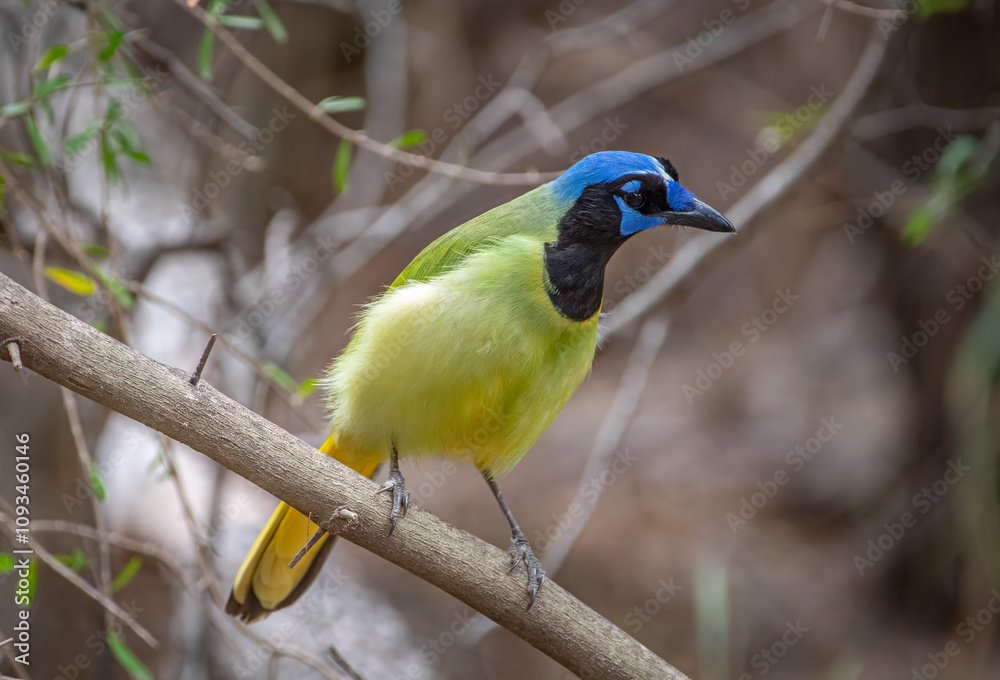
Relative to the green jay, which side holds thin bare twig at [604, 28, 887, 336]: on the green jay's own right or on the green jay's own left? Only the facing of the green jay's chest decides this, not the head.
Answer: on the green jay's own left

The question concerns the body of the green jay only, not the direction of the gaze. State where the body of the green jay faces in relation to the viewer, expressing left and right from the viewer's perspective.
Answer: facing the viewer and to the right of the viewer

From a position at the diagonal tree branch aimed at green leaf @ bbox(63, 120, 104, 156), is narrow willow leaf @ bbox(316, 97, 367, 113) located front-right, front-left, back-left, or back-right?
front-right

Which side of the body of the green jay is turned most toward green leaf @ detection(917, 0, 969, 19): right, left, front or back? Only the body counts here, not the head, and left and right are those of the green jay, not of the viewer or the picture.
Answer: left

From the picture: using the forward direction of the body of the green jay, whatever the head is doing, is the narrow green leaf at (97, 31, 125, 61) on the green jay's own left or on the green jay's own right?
on the green jay's own right

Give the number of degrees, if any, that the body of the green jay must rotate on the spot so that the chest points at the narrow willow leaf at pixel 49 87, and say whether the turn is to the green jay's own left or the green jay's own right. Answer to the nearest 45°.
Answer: approximately 135° to the green jay's own right

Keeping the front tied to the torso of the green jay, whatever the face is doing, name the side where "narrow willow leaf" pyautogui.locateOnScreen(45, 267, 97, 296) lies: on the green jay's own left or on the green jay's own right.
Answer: on the green jay's own right

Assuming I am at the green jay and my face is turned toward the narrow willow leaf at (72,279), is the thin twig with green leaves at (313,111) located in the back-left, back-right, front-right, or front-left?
front-right
